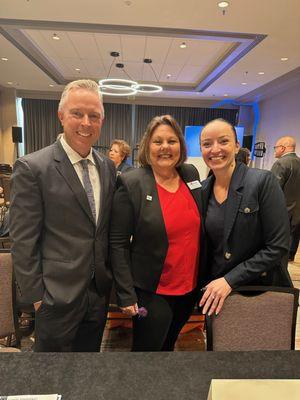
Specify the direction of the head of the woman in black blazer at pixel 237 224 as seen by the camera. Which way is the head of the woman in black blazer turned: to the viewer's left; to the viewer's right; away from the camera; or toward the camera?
toward the camera

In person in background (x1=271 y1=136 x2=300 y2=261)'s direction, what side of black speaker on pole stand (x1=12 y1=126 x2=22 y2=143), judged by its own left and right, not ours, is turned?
front

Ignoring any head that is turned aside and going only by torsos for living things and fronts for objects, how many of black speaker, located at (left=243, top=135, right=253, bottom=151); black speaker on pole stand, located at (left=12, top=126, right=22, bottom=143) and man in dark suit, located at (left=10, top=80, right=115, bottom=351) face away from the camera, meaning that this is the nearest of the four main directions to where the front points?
0

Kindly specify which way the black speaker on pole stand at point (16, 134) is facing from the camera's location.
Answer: facing the viewer and to the right of the viewer

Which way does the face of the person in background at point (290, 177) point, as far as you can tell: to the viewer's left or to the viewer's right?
to the viewer's left

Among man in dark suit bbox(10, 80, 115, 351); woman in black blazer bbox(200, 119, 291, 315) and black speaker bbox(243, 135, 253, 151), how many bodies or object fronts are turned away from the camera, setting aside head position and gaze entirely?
0

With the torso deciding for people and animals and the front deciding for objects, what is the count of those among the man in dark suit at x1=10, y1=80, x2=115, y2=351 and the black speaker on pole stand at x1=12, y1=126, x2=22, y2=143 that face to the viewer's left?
0

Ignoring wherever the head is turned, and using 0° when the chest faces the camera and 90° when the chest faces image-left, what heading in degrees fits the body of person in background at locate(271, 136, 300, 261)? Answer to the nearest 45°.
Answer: approximately 135°

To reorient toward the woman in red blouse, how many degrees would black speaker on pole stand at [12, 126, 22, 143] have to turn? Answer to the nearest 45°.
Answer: approximately 45° to its right

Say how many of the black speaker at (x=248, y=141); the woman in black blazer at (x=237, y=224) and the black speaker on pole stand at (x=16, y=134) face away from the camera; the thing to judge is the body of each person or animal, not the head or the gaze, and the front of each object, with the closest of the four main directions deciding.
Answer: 0

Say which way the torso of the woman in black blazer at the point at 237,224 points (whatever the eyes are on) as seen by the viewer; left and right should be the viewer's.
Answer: facing the viewer and to the left of the viewer

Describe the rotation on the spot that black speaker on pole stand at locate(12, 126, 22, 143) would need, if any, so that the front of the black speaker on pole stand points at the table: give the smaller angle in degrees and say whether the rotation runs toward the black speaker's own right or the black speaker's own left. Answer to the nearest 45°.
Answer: approximately 45° to the black speaker's own right

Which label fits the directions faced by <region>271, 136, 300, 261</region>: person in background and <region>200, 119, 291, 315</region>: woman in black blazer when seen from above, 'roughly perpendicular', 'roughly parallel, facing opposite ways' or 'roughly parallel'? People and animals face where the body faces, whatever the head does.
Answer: roughly perpendicular
